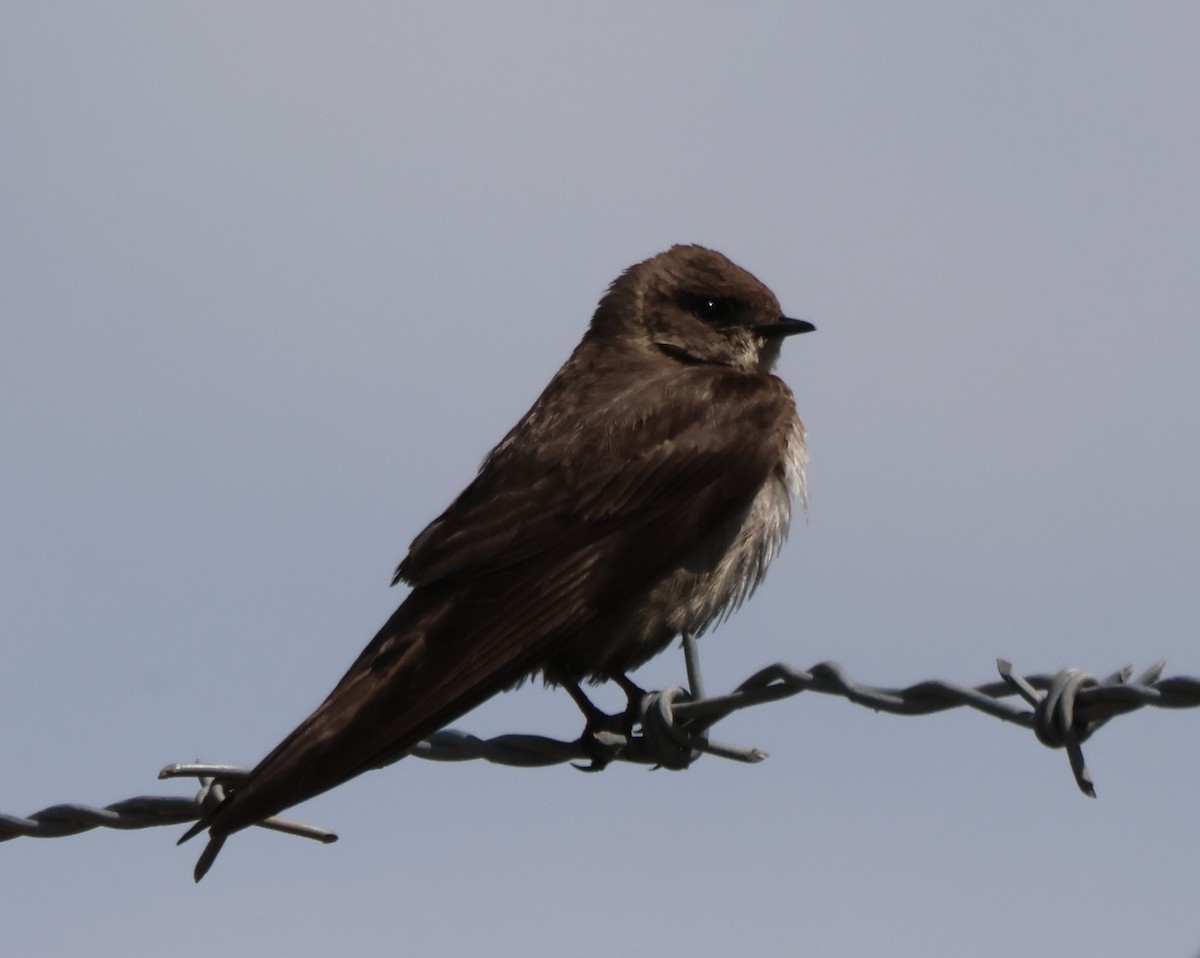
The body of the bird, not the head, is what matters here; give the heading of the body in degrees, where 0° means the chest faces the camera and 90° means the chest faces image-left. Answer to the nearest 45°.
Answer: approximately 270°
